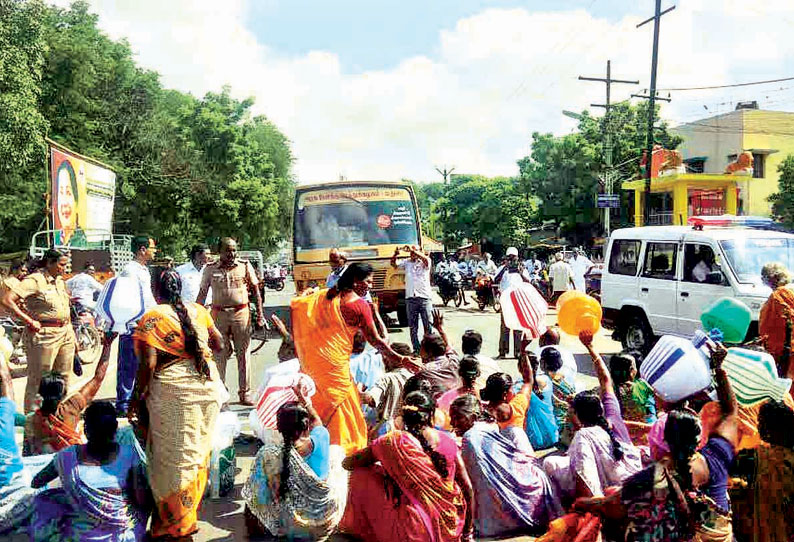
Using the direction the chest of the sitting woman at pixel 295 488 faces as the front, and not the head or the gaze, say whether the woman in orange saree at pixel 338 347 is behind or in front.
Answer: in front

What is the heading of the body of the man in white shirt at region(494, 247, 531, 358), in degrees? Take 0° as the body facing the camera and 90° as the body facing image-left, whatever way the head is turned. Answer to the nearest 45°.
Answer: approximately 0°

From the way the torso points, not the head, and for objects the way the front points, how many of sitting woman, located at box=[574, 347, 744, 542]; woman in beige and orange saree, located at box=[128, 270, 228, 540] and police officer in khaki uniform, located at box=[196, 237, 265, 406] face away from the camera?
2

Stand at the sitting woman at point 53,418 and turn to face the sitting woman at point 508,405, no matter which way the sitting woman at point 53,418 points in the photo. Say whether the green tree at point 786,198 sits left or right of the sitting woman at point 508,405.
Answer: left

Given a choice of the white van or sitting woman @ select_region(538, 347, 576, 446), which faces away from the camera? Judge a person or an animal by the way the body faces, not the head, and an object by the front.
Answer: the sitting woman

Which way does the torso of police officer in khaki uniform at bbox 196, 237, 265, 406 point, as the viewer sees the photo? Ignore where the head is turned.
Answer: toward the camera

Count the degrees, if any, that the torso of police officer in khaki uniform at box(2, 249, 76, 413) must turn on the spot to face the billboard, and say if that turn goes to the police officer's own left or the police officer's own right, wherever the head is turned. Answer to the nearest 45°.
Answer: approximately 135° to the police officer's own left

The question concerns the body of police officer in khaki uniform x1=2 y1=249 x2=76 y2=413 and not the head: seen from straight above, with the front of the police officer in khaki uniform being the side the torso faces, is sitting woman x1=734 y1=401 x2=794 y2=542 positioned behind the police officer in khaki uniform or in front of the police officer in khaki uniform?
in front

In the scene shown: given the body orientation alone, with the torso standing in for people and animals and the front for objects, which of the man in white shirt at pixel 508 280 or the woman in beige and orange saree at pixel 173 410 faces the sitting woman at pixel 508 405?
the man in white shirt

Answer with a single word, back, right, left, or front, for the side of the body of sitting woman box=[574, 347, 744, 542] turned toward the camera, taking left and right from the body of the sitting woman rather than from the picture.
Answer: back

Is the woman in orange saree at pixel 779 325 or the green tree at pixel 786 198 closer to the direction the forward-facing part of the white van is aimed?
the woman in orange saree

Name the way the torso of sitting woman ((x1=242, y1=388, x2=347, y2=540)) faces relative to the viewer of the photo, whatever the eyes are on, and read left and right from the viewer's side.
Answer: facing away from the viewer

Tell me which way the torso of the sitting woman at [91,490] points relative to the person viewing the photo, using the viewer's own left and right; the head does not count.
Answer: facing away from the viewer

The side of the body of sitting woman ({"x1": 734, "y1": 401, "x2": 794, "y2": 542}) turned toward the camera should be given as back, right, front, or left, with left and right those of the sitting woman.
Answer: back

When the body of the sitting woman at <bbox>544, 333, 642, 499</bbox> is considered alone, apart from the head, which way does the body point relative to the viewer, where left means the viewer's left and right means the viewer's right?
facing away from the viewer and to the left of the viewer

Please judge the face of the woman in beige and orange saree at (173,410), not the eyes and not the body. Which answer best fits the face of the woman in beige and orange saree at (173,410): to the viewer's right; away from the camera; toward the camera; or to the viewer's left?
away from the camera

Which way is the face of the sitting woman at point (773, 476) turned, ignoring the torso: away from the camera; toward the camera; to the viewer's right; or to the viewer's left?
away from the camera

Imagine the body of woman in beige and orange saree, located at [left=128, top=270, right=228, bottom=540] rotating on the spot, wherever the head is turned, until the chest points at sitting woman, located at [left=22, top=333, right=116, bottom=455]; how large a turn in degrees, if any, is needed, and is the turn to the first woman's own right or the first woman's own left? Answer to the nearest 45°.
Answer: approximately 45° to the first woman's own left

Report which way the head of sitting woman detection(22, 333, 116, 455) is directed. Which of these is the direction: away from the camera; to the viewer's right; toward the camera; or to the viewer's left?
away from the camera

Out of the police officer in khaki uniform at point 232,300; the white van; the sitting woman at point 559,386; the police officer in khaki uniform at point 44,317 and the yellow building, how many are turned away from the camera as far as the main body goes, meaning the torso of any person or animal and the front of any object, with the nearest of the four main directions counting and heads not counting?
1
